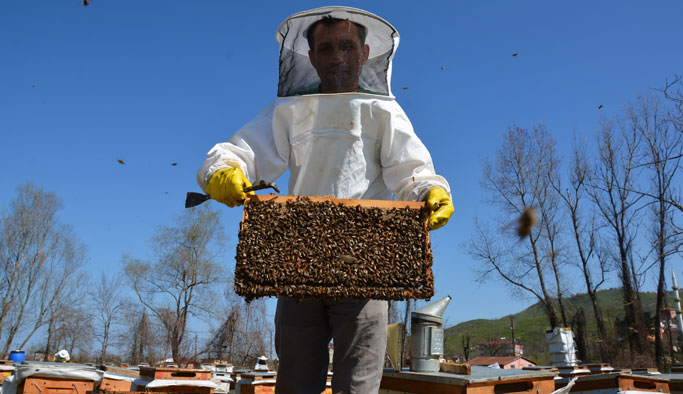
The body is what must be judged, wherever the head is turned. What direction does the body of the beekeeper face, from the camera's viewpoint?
toward the camera

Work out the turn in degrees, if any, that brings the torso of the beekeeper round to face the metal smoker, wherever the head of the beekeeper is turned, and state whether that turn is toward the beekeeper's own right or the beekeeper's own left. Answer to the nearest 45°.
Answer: approximately 135° to the beekeeper's own left

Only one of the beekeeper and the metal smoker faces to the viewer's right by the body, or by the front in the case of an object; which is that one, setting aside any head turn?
the metal smoker

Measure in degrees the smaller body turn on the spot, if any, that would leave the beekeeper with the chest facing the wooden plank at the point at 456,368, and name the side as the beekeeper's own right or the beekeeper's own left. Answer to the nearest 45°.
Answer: approximately 135° to the beekeeper's own left

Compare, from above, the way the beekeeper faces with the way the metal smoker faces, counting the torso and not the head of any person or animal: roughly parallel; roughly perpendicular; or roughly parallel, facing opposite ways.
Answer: roughly perpendicular

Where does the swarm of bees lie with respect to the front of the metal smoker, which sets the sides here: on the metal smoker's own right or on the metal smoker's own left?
on the metal smoker's own right

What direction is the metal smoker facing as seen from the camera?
to the viewer's right

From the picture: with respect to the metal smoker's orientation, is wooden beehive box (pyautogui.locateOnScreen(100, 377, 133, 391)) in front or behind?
behind

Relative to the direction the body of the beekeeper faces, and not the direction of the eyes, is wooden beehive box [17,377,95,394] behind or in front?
behind

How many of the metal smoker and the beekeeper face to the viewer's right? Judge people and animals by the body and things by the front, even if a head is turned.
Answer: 1

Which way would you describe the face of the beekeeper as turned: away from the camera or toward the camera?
toward the camera
